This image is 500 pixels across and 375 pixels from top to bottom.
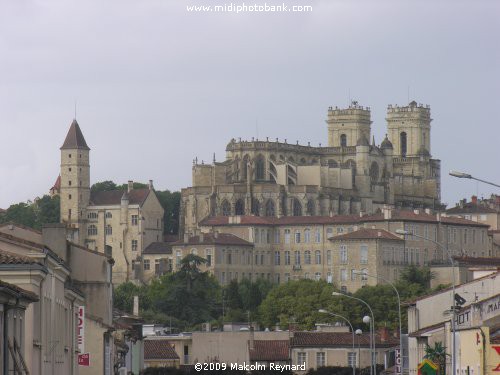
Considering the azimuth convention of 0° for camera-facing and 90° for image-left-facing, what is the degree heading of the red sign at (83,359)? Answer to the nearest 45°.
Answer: approximately 0°
